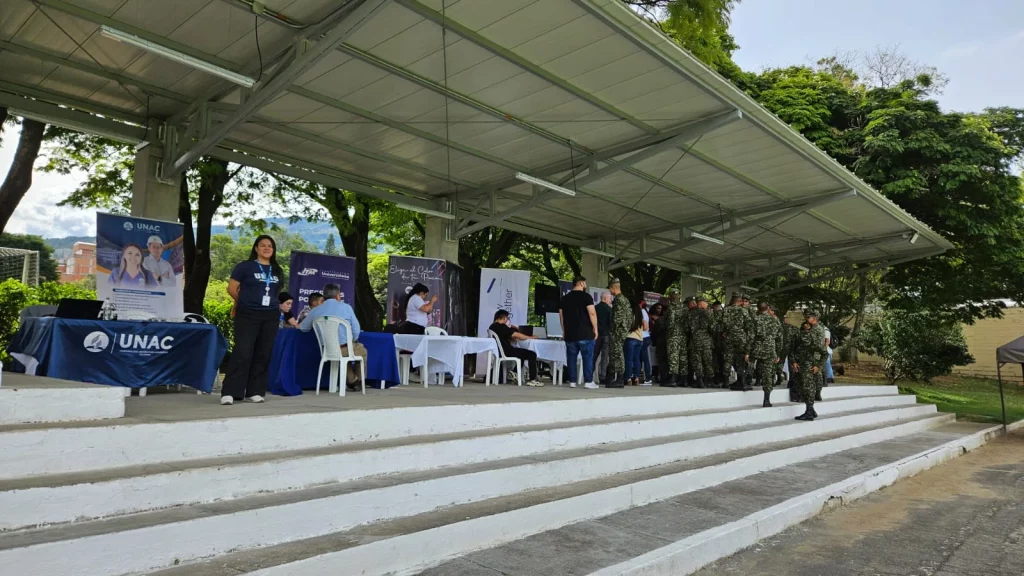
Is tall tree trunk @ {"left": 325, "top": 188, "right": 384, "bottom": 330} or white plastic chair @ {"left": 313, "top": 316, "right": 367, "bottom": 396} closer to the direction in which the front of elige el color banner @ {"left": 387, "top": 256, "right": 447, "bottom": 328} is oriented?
the white plastic chair

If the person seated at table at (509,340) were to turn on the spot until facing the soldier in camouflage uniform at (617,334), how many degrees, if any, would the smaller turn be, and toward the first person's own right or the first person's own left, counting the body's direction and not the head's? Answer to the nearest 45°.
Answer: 0° — they already face them

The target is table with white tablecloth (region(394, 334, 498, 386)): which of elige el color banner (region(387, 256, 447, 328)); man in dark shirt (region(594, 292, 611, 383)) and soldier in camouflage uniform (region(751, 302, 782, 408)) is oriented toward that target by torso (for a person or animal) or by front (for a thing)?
the elige el color banner

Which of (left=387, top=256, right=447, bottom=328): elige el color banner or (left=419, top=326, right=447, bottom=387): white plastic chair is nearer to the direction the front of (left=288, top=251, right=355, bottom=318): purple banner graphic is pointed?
the white plastic chair

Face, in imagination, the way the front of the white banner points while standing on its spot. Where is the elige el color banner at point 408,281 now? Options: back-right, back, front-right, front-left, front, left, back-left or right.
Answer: front-right

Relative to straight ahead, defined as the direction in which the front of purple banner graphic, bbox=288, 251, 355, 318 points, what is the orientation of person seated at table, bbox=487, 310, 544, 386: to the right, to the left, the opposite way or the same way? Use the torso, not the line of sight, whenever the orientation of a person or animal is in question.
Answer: to the left

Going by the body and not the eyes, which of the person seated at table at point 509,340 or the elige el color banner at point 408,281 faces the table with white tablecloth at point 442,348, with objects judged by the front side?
the elige el color banner
